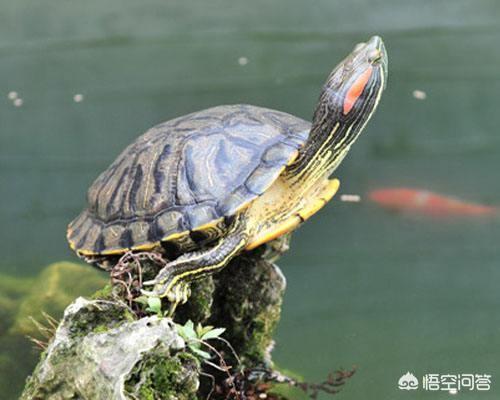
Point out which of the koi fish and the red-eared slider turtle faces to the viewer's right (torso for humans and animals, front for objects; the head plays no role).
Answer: the red-eared slider turtle

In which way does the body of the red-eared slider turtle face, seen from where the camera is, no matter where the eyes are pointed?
to the viewer's right

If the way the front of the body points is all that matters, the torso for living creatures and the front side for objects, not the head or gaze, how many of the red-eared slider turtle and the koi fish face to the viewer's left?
1

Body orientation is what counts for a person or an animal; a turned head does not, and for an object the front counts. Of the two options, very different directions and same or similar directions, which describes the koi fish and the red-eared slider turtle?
very different directions

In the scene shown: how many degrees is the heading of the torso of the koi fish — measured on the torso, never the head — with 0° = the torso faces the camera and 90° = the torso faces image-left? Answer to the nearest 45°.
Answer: approximately 90°
